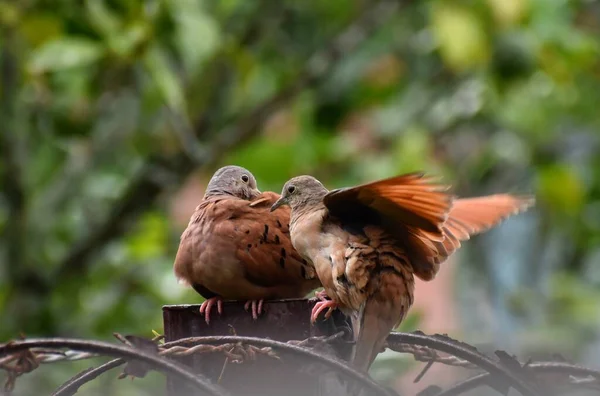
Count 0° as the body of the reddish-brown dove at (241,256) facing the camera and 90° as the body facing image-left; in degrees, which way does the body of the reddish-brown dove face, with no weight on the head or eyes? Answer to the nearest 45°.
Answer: approximately 45°
